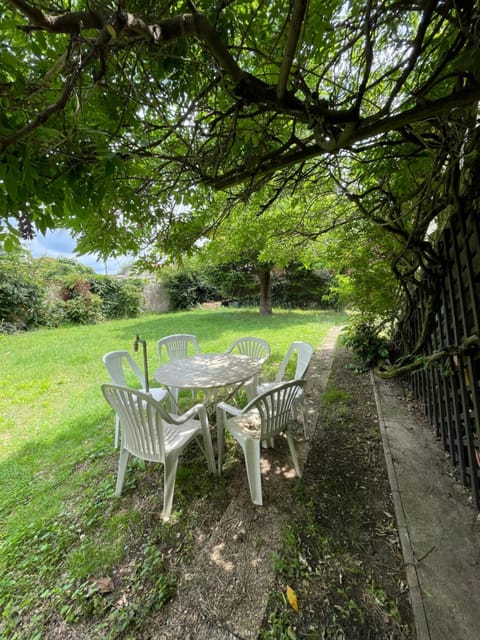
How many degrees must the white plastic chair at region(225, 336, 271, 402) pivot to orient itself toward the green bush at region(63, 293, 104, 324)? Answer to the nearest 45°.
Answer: approximately 90° to its right

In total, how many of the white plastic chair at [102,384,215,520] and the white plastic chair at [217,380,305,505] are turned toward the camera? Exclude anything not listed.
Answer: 0

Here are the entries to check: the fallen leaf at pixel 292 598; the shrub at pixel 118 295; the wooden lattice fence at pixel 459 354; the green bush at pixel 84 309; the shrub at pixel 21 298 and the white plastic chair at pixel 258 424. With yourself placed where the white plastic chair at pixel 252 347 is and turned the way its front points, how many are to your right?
3

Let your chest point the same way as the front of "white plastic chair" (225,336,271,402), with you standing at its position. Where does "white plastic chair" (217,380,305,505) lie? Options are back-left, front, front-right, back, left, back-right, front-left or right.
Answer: front-left

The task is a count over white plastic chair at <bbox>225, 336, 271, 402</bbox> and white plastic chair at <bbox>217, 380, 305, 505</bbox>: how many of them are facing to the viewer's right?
0

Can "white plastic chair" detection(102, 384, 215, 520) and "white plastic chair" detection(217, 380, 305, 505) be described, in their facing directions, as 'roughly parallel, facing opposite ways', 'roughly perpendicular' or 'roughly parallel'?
roughly perpendicular

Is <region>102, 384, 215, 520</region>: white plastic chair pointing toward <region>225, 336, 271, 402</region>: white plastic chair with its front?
yes

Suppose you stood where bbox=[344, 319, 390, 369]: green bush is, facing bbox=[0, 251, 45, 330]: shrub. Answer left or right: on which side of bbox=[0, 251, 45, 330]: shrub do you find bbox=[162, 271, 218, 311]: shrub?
right

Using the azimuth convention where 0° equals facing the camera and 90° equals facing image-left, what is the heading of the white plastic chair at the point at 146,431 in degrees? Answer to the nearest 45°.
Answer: approximately 225°

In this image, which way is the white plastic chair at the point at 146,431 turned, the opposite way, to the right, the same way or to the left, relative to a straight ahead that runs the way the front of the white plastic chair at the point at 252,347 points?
the opposite way

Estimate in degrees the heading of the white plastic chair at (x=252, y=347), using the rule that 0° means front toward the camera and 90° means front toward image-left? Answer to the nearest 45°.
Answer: approximately 45°

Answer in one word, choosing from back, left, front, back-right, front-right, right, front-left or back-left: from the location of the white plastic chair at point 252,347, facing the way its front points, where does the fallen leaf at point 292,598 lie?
front-left

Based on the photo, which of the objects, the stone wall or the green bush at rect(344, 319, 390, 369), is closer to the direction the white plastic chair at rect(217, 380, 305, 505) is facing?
the stone wall
